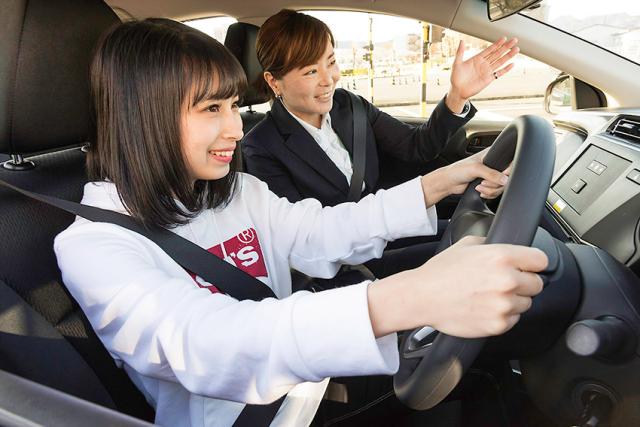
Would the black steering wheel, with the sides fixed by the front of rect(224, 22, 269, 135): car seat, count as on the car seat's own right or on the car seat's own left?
on the car seat's own right

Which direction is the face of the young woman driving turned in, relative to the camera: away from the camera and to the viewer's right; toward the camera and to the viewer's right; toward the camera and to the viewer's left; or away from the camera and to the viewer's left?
toward the camera and to the viewer's right

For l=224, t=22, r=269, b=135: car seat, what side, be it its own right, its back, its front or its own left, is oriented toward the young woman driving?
right

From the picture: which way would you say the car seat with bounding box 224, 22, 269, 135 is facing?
to the viewer's right
